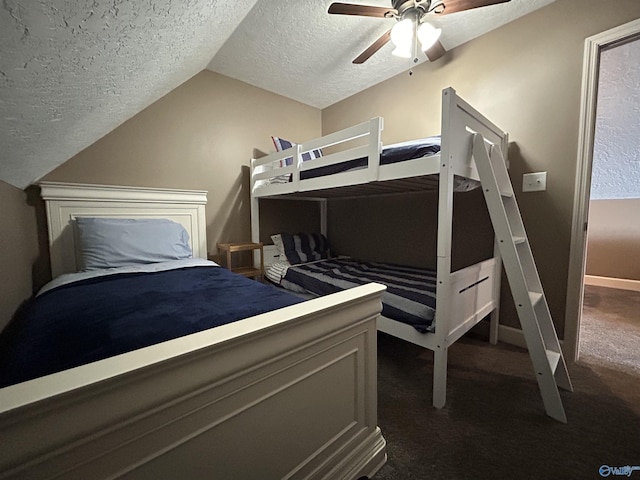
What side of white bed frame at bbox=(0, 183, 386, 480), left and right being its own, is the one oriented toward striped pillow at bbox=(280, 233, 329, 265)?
left

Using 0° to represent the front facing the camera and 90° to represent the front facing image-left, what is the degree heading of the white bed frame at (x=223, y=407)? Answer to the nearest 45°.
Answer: approximately 315°

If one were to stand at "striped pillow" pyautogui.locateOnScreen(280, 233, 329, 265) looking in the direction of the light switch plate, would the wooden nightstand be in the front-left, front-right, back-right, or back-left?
back-right

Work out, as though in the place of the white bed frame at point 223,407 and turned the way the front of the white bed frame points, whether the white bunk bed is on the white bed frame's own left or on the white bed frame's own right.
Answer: on the white bed frame's own left

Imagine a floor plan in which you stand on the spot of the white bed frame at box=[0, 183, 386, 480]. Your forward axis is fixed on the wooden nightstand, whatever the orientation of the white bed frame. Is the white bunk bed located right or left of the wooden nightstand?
right

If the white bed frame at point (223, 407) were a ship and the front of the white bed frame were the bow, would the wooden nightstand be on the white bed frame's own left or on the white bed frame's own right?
on the white bed frame's own left

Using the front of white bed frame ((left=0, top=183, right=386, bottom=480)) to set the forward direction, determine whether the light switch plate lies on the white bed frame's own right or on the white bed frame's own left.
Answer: on the white bed frame's own left
